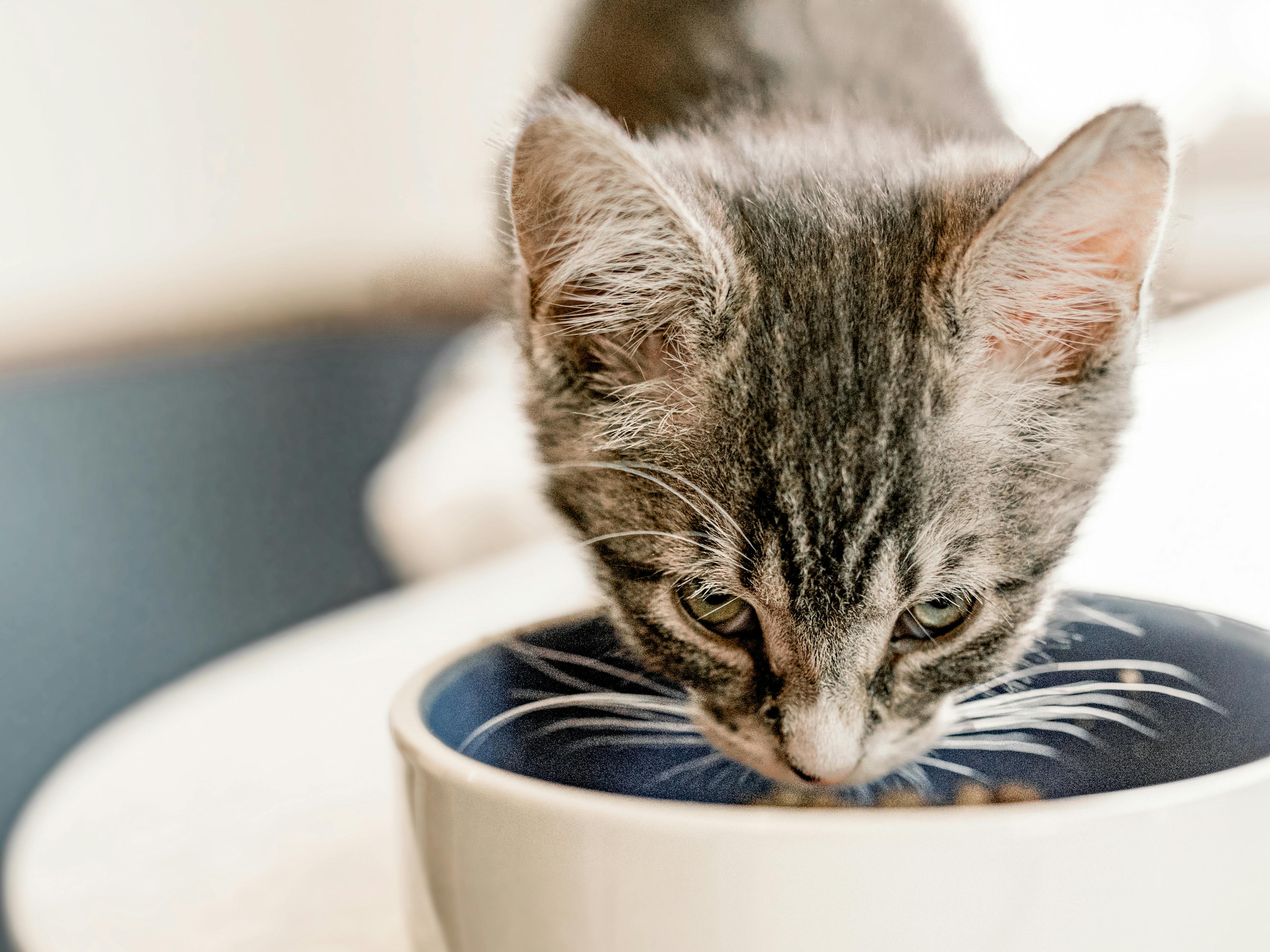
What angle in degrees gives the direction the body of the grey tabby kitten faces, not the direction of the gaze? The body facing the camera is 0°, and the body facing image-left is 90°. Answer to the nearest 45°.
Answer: approximately 0°
